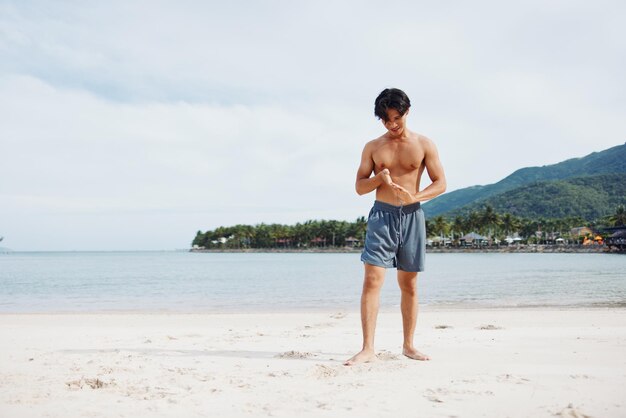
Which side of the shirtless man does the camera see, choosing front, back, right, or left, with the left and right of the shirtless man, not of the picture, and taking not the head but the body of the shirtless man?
front
